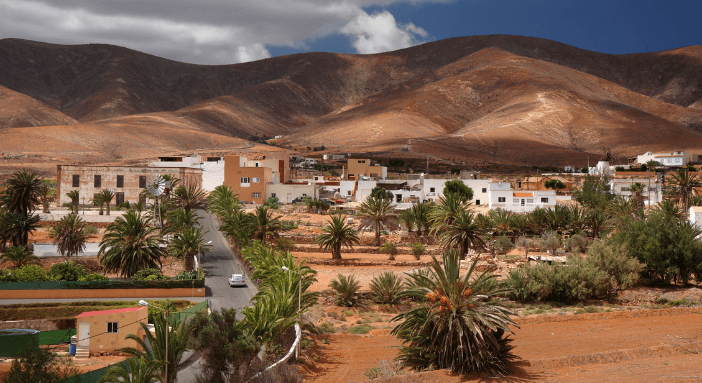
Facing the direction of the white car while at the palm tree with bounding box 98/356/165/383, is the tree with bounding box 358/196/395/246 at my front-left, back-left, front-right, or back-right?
front-right

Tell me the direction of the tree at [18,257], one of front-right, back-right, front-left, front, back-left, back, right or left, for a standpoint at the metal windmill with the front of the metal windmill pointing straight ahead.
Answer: front-right

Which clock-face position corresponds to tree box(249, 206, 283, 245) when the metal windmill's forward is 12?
The tree is roughly at 11 o'clock from the metal windmill.

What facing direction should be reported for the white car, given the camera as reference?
facing away from the viewer

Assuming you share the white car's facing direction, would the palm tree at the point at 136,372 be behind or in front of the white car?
behind

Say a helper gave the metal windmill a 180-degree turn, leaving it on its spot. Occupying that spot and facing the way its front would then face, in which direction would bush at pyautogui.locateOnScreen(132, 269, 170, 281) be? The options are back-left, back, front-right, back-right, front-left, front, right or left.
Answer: back

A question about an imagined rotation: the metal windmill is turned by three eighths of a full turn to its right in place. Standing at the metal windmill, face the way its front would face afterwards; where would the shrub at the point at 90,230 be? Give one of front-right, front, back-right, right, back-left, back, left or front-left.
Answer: back-left

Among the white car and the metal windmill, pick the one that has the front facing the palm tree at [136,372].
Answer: the metal windmill

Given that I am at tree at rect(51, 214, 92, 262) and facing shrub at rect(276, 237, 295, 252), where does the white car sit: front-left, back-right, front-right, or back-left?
front-right

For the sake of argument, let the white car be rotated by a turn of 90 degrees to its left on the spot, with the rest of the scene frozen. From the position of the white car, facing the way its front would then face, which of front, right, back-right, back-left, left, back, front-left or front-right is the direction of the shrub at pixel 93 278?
front

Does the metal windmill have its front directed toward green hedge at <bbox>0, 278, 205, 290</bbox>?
yes

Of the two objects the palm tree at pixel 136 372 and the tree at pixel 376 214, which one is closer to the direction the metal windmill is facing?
the palm tree

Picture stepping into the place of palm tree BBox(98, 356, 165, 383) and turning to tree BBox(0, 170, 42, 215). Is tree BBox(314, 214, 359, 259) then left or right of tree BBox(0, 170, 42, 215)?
right

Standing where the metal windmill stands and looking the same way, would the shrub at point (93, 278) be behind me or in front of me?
in front

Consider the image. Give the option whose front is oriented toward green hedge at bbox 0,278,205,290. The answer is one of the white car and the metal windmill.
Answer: the metal windmill

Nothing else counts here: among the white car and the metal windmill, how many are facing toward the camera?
1

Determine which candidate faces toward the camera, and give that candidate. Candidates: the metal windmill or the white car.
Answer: the metal windmill

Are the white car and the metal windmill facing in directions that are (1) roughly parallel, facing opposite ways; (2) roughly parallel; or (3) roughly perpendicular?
roughly parallel, facing opposite ways

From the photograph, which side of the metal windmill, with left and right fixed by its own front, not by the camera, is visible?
front

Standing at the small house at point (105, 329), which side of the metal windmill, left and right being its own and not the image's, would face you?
front
